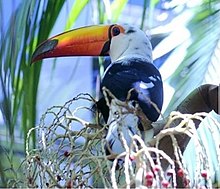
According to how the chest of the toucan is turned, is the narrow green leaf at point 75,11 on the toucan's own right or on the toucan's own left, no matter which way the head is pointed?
on the toucan's own right

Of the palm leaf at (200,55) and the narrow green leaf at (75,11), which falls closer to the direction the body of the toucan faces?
the narrow green leaf

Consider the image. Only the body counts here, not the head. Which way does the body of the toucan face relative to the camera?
to the viewer's left
